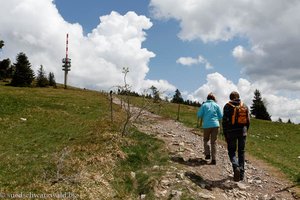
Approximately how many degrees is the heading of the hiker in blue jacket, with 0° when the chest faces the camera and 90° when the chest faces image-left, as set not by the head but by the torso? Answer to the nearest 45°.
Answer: approximately 180°

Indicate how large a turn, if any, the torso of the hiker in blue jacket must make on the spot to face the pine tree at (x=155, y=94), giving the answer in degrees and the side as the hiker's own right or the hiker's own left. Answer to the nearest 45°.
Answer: approximately 45° to the hiker's own left

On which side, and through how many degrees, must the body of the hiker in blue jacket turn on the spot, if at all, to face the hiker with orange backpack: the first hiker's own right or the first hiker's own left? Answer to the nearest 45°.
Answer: approximately 135° to the first hiker's own right

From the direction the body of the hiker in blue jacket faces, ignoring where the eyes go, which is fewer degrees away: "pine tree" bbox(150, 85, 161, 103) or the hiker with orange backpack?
the pine tree
